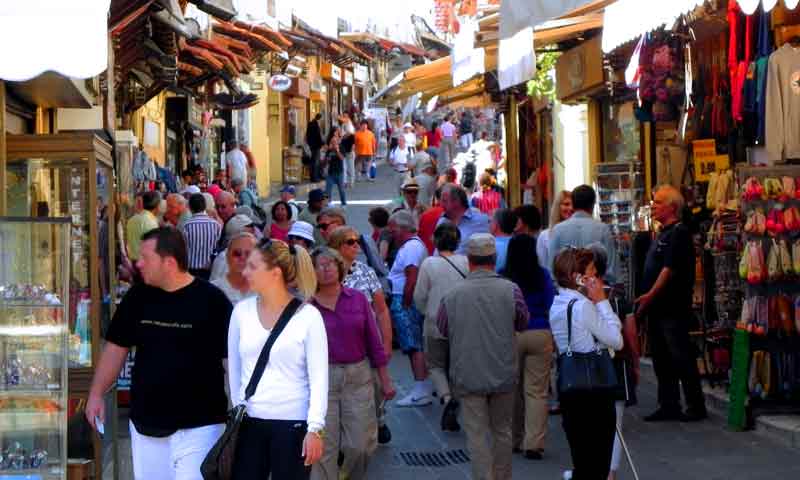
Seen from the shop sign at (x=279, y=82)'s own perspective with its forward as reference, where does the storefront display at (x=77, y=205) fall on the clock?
The storefront display is roughly at 12 o'clock from the shop sign.

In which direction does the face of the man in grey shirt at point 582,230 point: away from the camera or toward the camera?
away from the camera

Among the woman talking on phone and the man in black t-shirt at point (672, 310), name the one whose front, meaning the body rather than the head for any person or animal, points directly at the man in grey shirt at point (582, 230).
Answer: the man in black t-shirt

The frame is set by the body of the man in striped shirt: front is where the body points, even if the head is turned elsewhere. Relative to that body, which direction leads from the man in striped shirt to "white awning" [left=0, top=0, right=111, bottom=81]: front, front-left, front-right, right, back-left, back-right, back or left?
back

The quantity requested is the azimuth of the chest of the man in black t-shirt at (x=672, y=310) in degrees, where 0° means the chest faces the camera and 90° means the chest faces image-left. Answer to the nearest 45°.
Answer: approximately 90°

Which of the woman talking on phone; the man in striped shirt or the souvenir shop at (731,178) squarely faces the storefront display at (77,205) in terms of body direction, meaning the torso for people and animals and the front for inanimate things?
the souvenir shop

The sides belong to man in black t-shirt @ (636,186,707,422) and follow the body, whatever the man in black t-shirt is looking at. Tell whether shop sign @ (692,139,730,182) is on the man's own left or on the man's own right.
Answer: on the man's own right

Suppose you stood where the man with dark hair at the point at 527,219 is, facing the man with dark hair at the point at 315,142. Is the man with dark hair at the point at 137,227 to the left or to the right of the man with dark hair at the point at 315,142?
left

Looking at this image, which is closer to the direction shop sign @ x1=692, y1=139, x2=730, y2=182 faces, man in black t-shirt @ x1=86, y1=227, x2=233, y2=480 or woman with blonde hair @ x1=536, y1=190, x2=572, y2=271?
the man in black t-shirt

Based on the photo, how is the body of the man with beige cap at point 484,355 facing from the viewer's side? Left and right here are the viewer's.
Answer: facing away from the viewer

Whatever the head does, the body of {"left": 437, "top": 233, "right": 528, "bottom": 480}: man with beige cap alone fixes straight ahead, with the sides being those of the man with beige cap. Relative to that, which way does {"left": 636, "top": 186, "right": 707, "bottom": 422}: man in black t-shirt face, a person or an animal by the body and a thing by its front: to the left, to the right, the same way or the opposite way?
to the left
